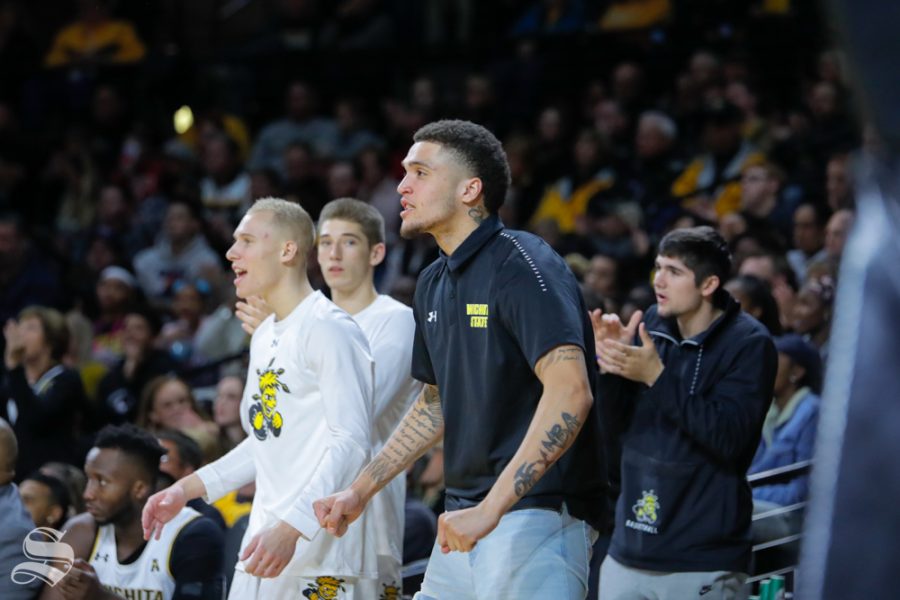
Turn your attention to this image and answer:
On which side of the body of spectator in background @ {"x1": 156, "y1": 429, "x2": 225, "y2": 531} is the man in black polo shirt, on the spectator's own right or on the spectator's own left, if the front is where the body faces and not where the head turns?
on the spectator's own left

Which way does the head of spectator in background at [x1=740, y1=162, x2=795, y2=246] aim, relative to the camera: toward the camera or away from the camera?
toward the camera

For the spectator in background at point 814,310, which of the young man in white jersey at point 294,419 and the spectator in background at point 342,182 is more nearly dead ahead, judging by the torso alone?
the young man in white jersey

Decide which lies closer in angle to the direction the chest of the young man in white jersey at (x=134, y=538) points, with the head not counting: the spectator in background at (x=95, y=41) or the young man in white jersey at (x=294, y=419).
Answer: the young man in white jersey

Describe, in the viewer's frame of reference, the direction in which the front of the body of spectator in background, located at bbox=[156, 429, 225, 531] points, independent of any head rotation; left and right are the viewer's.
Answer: facing the viewer and to the left of the viewer

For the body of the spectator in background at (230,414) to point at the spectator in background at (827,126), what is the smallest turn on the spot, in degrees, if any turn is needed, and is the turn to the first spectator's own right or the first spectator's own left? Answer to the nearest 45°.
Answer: approximately 135° to the first spectator's own left

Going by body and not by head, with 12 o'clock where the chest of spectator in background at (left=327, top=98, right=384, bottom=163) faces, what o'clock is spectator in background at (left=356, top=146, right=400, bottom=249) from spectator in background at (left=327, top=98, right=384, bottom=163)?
spectator in background at (left=356, top=146, right=400, bottom=249) is roughly at 10 o'clock from spectator in background at (left=327, top=98, right=384, bottom=163).

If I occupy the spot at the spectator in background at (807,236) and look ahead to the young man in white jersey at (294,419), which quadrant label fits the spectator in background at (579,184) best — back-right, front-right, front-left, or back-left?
back-right

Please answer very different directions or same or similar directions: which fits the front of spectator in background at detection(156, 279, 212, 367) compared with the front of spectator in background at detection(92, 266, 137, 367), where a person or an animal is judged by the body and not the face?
same or similar directions

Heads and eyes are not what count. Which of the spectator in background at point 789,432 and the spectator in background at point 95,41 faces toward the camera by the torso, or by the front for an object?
the spectator in background at point 95,41

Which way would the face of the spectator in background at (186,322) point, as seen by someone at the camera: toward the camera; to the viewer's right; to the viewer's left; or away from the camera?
toward the camera

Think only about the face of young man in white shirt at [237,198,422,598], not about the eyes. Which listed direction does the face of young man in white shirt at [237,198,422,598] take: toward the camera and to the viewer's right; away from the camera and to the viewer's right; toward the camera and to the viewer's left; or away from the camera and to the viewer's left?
toward the camera and to the viewer's left

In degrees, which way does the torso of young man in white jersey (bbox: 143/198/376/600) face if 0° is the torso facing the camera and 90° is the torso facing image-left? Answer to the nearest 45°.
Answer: approximately 45°

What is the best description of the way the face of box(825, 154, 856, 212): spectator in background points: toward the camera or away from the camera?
toward the camera

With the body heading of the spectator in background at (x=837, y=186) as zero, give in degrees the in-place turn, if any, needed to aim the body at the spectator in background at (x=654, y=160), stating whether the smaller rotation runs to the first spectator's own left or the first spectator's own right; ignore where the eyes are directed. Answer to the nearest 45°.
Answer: approximately 90° to the first spectator's own right

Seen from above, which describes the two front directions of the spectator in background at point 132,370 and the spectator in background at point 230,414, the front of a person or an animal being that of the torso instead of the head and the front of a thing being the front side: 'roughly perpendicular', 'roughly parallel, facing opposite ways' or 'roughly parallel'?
roughly parallel

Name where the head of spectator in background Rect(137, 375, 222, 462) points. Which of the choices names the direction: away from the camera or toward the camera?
toward the camera

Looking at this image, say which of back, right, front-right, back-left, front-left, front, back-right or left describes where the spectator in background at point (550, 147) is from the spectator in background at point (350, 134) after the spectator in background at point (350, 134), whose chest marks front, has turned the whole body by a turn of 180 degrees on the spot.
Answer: right

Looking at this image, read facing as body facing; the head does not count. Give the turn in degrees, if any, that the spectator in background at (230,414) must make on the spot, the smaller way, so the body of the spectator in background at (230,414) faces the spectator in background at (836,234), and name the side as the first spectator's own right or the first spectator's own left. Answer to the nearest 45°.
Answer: approximately 135° to the first spectator's own left

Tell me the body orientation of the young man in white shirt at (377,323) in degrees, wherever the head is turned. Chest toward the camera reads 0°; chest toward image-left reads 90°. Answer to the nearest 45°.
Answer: approximately 45°
